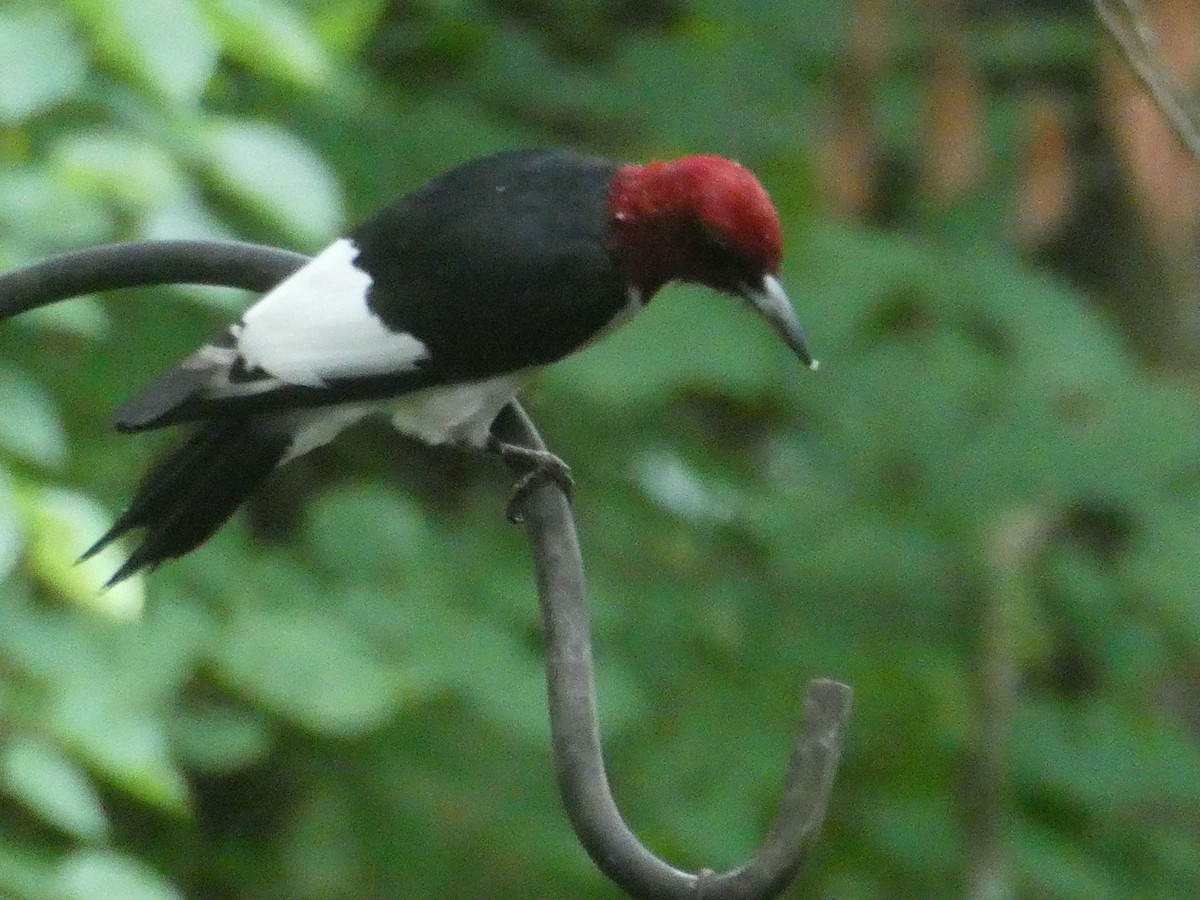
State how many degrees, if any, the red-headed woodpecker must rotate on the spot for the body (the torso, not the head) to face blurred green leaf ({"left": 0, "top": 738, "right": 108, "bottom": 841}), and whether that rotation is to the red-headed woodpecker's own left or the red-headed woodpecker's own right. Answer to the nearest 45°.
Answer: approximately 135° to the red-headed woodpecker's own right

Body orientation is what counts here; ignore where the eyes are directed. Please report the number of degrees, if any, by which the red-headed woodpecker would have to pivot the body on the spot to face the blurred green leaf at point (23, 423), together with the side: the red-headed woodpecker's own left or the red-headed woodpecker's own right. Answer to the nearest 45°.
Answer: approximately 180°

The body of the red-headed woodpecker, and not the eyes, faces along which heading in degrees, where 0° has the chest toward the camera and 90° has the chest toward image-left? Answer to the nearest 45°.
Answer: approximately 270°

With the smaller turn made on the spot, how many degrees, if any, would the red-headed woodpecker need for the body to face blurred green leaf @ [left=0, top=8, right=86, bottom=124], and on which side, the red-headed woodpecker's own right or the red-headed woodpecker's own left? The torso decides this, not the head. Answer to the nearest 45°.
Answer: approximately 180°
